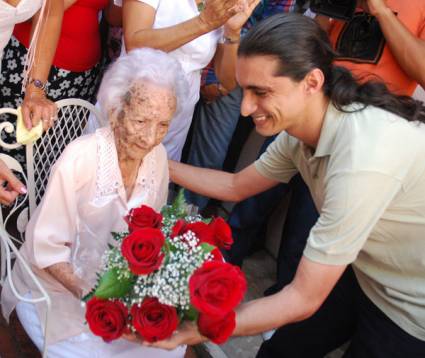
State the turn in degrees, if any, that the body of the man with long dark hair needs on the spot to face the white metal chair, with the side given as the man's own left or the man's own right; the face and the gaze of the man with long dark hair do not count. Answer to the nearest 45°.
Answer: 0° — they already face it

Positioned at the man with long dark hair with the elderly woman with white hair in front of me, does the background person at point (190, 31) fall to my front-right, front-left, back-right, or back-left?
front-right

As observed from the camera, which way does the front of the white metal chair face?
facing the viewer and to the right of the viewer

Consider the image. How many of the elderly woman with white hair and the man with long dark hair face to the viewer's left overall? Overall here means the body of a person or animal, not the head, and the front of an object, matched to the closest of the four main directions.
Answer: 1

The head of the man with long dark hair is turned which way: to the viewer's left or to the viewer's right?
to the viewer's left

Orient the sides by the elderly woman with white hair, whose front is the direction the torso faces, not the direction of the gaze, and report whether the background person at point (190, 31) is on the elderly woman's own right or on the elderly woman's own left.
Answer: on the elderly woman's own left

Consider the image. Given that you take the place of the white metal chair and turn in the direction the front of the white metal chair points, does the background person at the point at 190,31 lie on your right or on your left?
on your left

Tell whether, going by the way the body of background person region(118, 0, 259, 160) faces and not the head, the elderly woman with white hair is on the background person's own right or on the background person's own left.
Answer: on the background person's own right

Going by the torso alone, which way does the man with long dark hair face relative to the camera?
to the viewer's left

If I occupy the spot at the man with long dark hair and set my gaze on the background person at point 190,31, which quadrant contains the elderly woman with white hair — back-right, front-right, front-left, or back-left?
front-left

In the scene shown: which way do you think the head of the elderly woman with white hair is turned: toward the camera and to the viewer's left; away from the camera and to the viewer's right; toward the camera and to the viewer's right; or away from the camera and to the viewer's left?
toward the camera and to the viewer's right

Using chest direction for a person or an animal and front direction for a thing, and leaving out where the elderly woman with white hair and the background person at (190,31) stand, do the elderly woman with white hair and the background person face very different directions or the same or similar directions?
same or similar directions

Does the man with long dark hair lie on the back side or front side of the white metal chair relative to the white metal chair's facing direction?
on the front side

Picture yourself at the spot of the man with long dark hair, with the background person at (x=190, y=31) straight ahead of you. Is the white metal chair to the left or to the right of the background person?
left

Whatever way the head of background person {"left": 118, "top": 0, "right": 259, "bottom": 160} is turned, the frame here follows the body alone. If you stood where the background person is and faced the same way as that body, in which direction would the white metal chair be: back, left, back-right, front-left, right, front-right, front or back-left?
right

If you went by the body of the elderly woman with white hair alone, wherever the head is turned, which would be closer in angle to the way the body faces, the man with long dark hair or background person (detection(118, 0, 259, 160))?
the man with long dark hair
